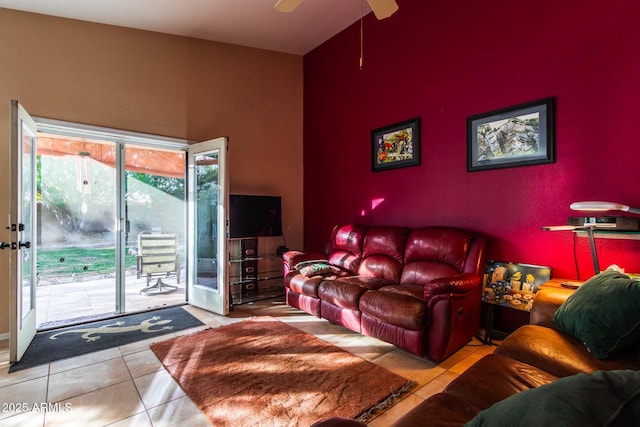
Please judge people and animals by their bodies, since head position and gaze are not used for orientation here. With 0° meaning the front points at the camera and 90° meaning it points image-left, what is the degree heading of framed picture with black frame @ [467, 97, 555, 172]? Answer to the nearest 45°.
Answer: approximately 45°

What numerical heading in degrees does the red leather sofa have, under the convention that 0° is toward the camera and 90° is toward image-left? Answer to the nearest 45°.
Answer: approximately 45°

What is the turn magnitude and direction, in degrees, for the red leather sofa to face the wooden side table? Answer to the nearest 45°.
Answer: approximately 135° to its left

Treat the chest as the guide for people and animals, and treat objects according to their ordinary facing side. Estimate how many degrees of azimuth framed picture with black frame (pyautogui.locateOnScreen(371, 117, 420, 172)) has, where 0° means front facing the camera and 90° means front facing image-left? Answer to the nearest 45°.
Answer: approximately 45°
